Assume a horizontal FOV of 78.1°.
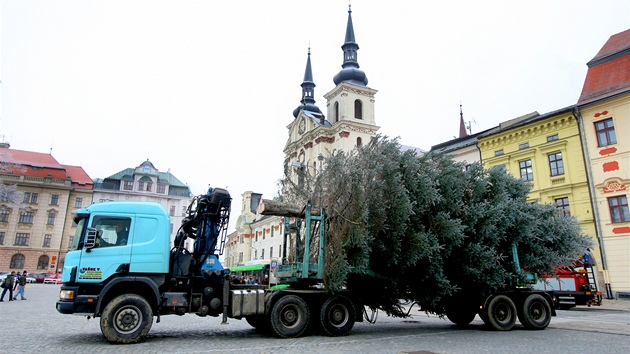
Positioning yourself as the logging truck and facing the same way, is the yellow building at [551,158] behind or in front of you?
behind

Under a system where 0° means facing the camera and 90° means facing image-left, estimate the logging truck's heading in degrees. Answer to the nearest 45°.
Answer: approximately 90°

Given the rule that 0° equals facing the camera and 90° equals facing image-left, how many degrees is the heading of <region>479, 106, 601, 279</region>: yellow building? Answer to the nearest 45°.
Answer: approximately 45°

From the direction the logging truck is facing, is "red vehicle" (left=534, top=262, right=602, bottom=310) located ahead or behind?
behind

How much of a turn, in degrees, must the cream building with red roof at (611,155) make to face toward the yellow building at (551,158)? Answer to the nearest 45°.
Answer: approximately 45° to its right

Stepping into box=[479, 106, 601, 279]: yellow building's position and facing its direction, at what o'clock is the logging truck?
The logging truck is roughly at 11 o'clock from the yellow building.

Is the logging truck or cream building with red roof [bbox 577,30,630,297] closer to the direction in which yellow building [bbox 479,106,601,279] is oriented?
the logging truck
